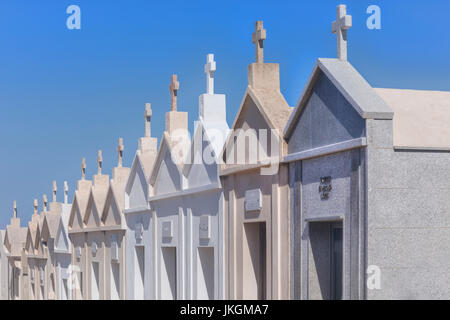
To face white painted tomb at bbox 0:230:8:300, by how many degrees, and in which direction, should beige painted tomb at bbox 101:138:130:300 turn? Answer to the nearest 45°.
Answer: approximately 135° to its right

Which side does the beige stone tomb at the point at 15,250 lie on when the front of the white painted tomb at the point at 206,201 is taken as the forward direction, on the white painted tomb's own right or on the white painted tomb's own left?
on the white painted tomb's own right

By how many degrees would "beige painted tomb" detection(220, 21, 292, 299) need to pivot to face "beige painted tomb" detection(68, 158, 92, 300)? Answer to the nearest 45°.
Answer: approximately 90° to its right

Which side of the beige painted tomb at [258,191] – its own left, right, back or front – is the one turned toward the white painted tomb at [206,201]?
right

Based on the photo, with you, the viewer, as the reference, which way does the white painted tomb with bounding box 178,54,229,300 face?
facing the viewer and to the left of the viewer

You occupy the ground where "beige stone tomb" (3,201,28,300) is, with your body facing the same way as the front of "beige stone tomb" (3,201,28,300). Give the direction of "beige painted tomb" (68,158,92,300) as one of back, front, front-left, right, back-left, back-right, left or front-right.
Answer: front-left

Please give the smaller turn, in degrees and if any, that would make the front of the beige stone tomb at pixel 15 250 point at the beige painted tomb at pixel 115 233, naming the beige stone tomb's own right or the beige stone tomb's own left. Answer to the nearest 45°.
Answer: approximately 45° to the beige stone tomb's own left

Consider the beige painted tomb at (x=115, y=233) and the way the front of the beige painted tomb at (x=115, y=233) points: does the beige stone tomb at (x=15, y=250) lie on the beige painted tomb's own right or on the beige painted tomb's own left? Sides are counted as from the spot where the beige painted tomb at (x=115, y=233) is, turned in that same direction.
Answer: on the beige painted tomb's own right

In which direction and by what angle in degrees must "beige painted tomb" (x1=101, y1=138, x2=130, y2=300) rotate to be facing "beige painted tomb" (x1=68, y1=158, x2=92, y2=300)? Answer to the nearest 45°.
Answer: approximately 135° to its right

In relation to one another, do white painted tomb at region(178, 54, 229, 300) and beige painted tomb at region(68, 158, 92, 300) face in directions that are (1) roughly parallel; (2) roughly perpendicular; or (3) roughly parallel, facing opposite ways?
roughly parallel

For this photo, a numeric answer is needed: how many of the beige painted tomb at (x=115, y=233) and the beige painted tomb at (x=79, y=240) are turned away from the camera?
0

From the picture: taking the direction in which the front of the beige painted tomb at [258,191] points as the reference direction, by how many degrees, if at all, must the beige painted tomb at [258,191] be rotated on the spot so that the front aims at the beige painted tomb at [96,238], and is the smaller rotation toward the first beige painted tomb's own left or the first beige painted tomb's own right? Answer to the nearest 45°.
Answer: approximately 90° to the first beige painted tomb's own right

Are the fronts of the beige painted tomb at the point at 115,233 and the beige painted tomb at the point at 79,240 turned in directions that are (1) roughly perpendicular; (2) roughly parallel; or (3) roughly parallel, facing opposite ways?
roughly parallel
